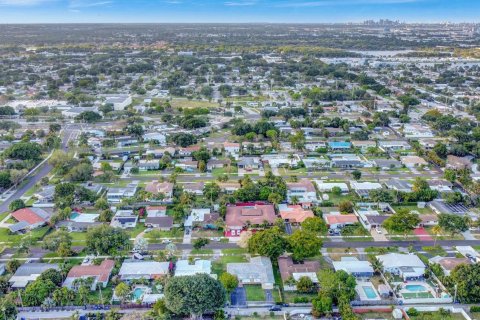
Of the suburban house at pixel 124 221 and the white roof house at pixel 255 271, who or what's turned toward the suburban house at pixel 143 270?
the suburban house at pixel 124 221

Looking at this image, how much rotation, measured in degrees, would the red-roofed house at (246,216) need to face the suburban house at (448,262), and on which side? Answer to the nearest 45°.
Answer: approximately 45° to its left

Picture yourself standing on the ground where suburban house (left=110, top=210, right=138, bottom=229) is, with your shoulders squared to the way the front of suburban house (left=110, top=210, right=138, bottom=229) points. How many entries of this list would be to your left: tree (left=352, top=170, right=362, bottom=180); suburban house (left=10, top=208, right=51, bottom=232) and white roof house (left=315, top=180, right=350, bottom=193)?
2

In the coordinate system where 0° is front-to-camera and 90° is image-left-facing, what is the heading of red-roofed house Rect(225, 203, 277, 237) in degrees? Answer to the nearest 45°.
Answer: approximately 0°

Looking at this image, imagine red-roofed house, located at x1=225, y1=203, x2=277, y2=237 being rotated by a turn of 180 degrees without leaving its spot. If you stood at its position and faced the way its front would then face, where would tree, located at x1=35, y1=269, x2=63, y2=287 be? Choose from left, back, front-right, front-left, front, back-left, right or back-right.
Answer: back-left

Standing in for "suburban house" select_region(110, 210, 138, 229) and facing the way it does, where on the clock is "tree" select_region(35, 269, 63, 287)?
The tree is roughly at 1 o'clock from the suburban house.

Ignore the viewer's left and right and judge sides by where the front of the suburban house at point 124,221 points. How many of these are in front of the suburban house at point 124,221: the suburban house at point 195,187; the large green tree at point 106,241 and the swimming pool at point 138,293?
2

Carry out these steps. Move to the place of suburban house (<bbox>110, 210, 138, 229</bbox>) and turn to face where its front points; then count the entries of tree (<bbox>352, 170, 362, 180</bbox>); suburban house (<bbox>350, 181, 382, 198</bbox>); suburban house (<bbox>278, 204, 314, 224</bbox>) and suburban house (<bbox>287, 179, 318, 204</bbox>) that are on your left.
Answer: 4
